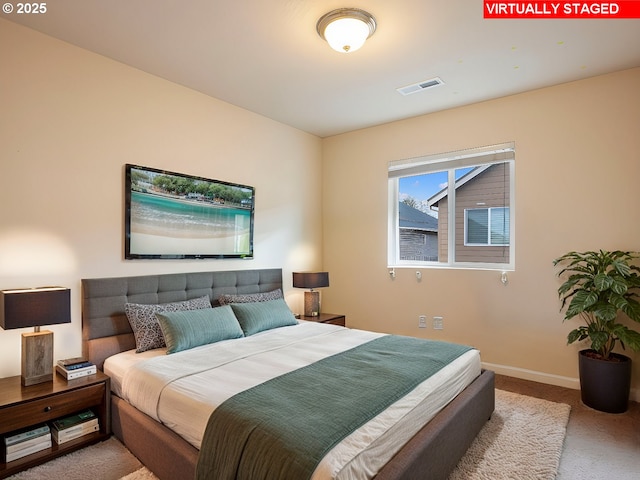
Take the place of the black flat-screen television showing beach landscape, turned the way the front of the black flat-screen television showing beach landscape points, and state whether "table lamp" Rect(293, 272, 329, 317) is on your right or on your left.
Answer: on your left

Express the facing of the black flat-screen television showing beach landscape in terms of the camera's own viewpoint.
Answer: facing the viewer and to the right of the viewer

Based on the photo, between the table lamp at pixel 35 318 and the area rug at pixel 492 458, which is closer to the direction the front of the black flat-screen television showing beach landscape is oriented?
the area rug

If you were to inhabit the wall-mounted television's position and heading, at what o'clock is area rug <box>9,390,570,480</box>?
The area rug is roughly at 12 o'clock from the wall-mounted television.

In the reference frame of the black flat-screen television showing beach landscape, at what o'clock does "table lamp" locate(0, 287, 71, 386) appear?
The table lamp is roughly at 3 o'clock from the black flat-screen television showing beach landscape.

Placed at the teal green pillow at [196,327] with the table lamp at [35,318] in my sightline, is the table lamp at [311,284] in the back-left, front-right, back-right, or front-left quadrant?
back-right

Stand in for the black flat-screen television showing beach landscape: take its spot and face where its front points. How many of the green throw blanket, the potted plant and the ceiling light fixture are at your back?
0

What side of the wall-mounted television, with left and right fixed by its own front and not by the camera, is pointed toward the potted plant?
front

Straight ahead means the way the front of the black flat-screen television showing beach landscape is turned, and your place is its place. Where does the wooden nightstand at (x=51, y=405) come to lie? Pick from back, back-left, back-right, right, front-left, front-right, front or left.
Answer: right

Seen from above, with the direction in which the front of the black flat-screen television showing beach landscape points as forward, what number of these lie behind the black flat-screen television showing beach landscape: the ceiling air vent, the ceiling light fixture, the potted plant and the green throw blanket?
0
